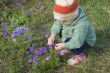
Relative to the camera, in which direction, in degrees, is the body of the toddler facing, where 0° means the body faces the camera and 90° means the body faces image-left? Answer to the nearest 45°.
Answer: approximately 45°

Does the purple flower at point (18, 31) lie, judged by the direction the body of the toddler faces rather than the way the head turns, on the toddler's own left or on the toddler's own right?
on the toddler's own right

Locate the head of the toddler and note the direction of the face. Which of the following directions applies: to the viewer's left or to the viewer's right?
to the viewer's left

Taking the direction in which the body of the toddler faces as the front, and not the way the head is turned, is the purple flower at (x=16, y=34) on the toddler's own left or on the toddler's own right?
on the toddler's own right
